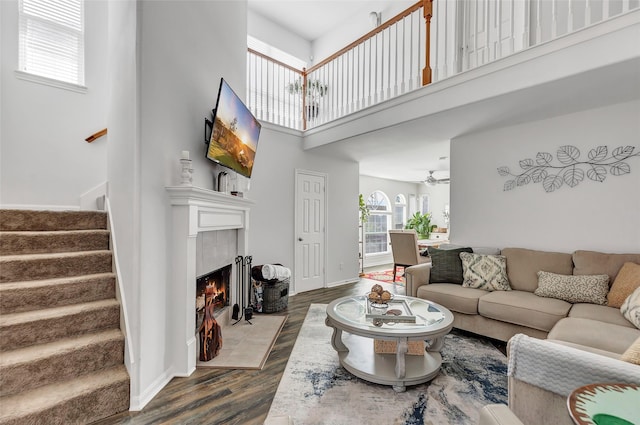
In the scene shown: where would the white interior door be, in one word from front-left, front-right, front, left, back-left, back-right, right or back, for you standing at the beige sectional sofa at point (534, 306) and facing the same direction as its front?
front-right

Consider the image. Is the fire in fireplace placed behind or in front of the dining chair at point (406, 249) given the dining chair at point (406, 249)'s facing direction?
behind

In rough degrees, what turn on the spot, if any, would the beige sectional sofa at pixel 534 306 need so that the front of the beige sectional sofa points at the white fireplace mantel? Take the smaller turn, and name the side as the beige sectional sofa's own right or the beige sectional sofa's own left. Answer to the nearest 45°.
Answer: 0° — it already faces it

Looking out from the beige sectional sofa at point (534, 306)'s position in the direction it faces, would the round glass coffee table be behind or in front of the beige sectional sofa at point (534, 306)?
in front

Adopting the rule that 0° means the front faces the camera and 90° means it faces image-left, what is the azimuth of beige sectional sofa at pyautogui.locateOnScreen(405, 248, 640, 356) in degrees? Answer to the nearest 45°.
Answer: approximately 45°

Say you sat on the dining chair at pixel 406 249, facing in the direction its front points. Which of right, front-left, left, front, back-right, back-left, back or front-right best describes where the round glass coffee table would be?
back-right

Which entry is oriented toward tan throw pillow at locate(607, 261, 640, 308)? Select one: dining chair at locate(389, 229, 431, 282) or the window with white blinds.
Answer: the window with white blinds

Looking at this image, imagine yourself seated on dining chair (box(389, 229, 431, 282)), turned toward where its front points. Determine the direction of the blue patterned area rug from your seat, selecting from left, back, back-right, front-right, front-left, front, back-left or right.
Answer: back-right

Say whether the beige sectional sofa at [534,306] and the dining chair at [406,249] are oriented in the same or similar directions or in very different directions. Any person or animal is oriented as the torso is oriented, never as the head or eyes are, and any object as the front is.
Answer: very different directions

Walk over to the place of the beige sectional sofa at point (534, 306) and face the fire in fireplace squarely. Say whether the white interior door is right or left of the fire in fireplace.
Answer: right

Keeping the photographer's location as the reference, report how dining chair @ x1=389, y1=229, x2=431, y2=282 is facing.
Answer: facing away from the viewer and to the right of the viewer

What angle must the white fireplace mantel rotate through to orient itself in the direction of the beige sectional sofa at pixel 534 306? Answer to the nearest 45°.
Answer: approximately 45° to its left
